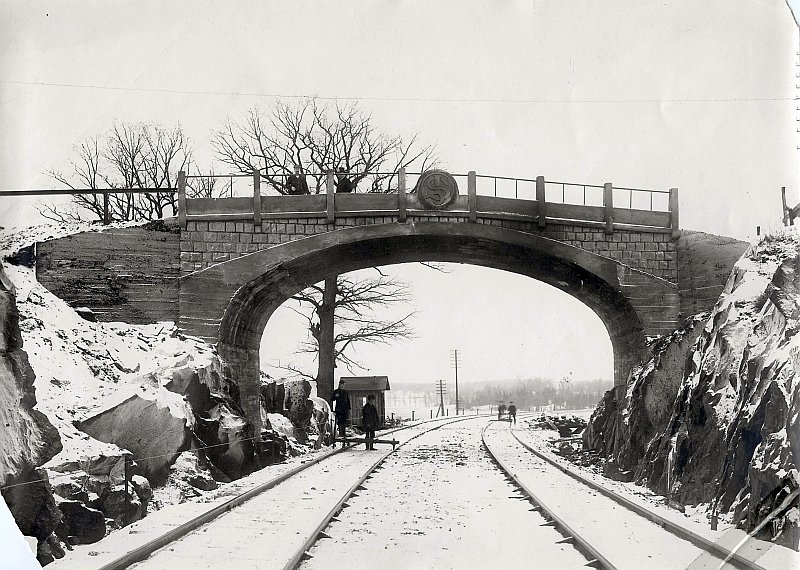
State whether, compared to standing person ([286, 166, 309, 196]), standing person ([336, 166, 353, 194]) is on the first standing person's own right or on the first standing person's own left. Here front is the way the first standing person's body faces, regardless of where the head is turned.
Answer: on the first standing person's own left

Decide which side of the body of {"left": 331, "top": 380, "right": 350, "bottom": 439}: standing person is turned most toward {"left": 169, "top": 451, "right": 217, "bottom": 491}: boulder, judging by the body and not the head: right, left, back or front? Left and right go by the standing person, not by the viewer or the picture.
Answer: front

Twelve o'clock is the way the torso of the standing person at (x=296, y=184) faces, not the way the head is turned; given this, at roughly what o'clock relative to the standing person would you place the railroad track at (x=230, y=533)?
The railroad track is roughly at 12 o'clock from the standing person.

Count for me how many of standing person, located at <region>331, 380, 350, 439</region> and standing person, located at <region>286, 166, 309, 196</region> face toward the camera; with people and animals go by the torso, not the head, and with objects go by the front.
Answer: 2

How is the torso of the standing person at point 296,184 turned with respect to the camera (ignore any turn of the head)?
toward the camera

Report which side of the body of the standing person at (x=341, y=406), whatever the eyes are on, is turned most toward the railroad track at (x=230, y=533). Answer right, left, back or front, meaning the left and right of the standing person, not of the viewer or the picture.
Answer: front

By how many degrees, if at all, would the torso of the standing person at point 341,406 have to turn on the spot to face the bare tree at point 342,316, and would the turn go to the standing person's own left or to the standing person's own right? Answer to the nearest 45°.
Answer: approximately 180°

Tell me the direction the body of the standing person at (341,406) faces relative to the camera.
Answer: toward the camera
